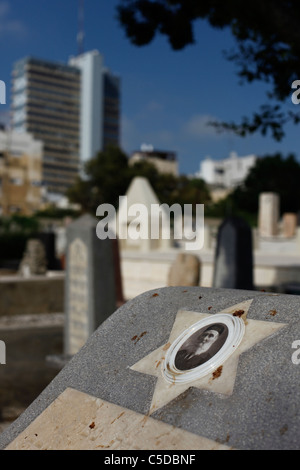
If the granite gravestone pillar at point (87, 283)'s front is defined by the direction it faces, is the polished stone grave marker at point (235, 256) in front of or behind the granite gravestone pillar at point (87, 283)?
behind

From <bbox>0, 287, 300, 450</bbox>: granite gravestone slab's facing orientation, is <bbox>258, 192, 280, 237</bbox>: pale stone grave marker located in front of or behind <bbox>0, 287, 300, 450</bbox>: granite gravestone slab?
behind

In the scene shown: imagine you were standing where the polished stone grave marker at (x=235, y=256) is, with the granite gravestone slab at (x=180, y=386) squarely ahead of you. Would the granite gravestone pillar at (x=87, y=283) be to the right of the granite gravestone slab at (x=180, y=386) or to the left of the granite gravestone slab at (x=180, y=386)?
right

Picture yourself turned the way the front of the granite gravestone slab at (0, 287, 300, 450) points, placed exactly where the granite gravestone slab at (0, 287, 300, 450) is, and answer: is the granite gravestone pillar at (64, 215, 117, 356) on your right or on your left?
on your right

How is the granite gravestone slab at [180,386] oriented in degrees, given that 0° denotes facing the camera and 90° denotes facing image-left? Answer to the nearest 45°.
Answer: approximately 45°

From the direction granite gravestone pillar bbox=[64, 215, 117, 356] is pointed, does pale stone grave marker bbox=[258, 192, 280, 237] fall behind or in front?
behind

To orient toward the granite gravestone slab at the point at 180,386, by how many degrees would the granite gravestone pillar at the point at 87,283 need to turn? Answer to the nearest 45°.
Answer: approximately 45° to its left

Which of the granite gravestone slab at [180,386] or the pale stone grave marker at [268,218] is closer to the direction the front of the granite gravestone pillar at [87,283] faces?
the granite gravestone slab

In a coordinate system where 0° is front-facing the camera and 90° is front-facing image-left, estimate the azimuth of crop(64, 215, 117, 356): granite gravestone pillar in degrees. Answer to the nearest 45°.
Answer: approximately 45°
